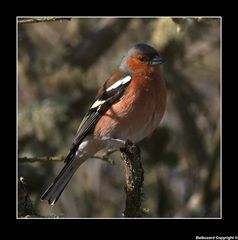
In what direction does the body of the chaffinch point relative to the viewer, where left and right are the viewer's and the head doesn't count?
facing the viewer and to the right of the viewer
